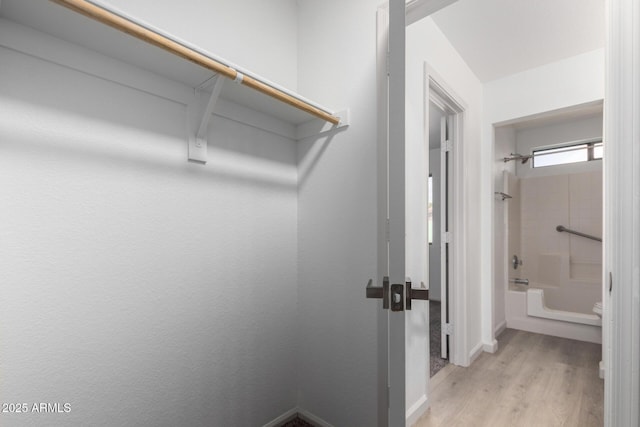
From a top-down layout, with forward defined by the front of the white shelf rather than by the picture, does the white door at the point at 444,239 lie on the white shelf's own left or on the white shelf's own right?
on the white shelf's own left

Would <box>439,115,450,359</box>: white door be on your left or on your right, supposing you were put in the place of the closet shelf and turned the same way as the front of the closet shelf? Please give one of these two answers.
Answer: on your left

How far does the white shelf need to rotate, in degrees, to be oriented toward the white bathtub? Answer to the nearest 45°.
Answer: approximately 45° to its left

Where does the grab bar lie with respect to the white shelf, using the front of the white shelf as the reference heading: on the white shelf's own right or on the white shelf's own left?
on the white shelf's own left

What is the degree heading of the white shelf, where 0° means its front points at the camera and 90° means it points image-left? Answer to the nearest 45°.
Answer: approximately 315°
